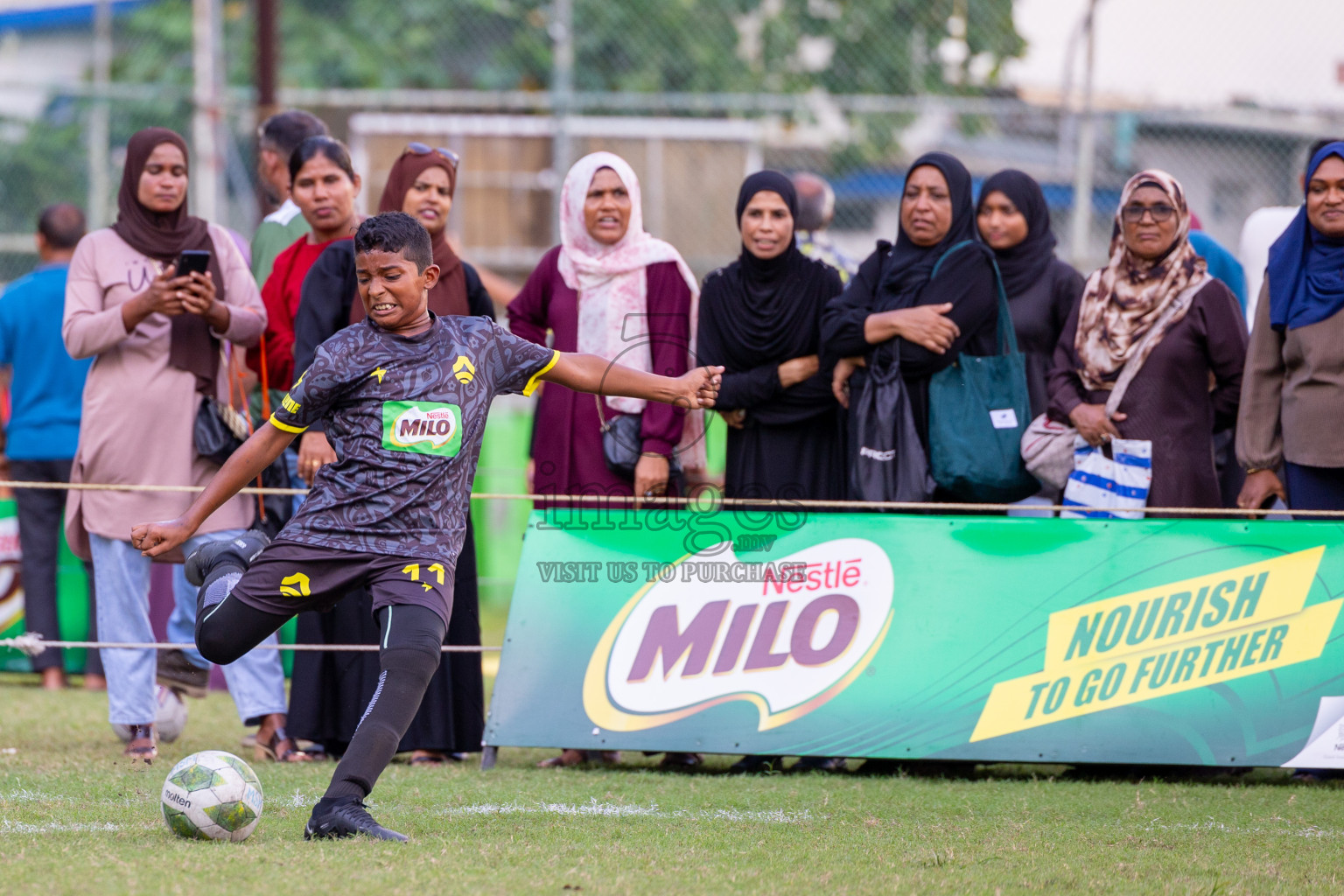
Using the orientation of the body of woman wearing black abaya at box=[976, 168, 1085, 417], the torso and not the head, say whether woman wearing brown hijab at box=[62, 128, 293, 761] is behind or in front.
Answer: in front

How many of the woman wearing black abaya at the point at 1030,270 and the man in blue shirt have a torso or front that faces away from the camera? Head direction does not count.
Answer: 1

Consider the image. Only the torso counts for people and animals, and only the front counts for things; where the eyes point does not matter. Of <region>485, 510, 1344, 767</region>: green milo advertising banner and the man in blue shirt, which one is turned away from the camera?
the man in blue shirt

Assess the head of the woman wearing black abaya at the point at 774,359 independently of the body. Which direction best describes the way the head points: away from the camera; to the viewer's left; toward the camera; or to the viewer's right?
toward the camera

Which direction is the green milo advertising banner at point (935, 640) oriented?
toward the camera

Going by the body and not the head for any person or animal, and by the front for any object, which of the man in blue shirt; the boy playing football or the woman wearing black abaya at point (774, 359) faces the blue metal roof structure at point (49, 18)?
the man in blue shirt

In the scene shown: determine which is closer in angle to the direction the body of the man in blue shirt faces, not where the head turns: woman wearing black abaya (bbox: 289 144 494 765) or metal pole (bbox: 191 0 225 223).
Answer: the metal pole

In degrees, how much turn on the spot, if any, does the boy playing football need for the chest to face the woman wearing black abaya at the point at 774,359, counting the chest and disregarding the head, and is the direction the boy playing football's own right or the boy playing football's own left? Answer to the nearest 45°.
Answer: approximately 135° to the boy playing football's own left

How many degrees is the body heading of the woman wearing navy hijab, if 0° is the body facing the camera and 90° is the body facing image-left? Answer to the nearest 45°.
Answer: approximately 0°

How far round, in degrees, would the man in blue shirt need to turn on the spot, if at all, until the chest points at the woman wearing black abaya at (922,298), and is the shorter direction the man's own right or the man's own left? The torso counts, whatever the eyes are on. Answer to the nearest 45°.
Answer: approximately 135° to the man's own right

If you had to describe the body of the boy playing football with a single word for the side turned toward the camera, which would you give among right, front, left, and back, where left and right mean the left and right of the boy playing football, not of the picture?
front

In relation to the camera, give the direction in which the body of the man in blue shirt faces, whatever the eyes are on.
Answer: away from the camera

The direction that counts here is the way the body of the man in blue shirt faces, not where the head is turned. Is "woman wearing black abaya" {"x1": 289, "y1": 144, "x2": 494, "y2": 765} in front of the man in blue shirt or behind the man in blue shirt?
behind

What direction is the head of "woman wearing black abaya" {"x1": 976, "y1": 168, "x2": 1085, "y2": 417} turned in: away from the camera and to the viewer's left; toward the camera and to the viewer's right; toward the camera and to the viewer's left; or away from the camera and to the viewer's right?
toward the camera and to the viewer's left

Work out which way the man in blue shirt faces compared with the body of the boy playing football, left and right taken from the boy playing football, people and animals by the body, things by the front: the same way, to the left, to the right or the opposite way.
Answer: the opposite way

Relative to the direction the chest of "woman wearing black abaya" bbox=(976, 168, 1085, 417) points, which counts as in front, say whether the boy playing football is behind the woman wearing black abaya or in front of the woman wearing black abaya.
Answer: in front

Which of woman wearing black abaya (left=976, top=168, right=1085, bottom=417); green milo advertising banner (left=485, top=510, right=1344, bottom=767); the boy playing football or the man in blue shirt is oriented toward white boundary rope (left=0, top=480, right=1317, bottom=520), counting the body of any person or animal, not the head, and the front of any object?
the woman wearing black abaya
